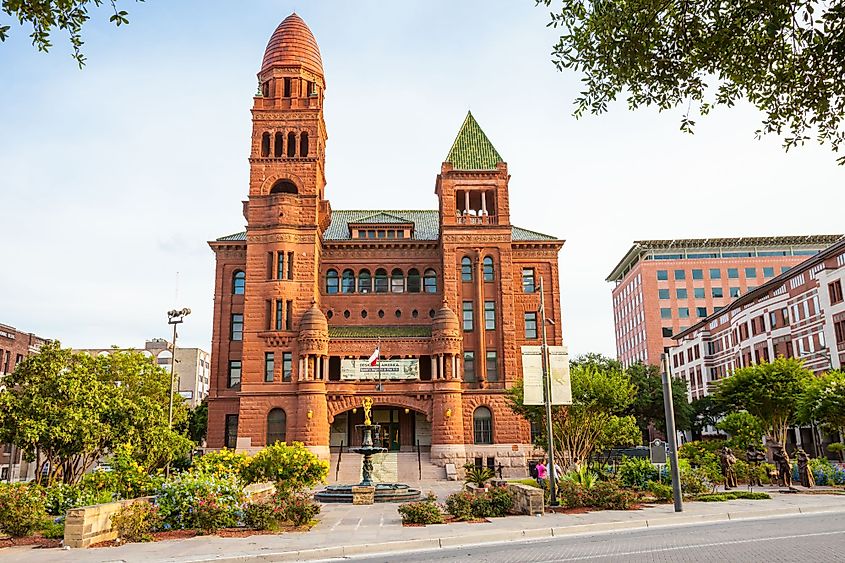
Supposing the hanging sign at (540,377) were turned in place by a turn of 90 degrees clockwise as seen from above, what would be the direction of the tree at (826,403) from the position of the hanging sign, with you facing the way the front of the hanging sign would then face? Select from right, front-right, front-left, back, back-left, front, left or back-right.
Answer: back-right

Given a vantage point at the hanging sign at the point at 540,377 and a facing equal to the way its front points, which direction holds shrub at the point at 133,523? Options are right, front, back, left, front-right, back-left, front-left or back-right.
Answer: front-right

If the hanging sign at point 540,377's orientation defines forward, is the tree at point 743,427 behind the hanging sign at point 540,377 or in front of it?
behind

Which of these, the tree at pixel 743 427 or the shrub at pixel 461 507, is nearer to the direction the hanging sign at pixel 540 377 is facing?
the shrub

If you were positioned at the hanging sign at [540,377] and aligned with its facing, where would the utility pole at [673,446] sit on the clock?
The utility pole is roughly at 10 o'clock from the hanging sign.

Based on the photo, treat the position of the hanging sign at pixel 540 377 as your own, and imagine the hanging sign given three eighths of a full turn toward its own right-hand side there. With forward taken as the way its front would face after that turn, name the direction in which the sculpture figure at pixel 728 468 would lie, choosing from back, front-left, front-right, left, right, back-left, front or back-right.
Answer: right

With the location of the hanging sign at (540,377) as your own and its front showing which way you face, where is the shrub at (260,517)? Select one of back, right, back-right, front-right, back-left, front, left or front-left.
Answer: front-right

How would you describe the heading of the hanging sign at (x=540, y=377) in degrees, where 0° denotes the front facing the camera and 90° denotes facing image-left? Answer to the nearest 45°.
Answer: approximately 0°

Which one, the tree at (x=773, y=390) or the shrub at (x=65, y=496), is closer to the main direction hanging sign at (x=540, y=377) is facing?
the shrub

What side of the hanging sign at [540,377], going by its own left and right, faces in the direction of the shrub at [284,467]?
right

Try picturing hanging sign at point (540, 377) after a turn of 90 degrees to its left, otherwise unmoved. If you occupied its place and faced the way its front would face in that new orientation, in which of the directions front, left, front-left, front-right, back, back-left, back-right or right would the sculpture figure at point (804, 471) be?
front-left

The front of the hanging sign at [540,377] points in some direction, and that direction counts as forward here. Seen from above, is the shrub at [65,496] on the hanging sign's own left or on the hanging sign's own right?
on the hanging sign's own right

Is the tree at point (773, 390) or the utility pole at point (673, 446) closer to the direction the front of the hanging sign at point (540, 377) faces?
the utility pole
